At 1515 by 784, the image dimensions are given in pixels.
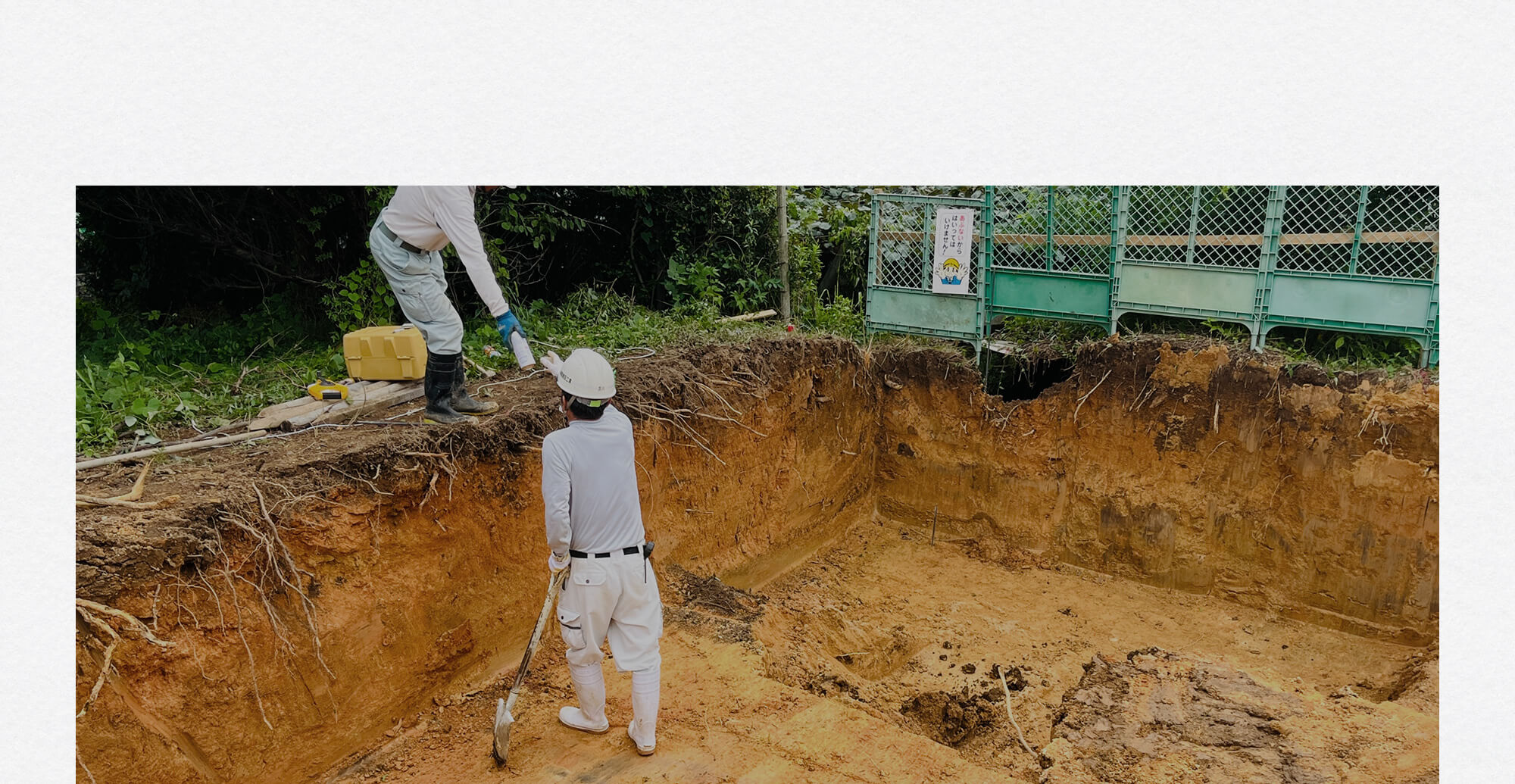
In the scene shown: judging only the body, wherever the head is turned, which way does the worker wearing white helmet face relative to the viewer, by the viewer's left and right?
facing away from the viewer and to the left of the viewer

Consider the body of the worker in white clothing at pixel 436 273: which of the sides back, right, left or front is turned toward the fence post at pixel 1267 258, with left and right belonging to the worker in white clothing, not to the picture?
front

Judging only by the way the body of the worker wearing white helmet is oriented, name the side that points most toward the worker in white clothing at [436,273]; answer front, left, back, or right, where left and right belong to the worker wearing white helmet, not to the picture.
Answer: front

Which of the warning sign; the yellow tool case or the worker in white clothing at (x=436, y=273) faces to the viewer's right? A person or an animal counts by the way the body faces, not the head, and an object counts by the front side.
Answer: the worker in white clothing

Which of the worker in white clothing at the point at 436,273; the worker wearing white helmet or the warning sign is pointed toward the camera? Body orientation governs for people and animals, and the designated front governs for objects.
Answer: the warning sign

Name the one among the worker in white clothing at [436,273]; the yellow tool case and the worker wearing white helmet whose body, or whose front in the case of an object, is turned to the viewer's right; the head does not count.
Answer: the worker in white clothing

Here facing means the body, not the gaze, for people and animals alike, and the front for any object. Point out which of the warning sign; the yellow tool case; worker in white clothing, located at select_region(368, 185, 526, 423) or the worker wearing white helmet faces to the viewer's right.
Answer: the worker in white clothing

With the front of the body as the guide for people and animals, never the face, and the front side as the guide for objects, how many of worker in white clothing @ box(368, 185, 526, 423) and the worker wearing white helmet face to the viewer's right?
1

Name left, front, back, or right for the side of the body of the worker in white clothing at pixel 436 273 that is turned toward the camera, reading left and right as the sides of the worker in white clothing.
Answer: right

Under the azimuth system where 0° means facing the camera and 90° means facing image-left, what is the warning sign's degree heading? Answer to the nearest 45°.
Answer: approximately 0°
